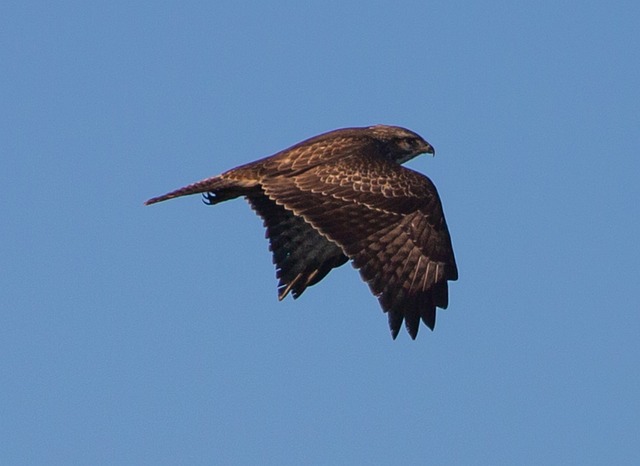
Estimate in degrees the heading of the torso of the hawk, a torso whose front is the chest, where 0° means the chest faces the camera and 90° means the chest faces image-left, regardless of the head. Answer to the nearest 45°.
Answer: approximately 270°
